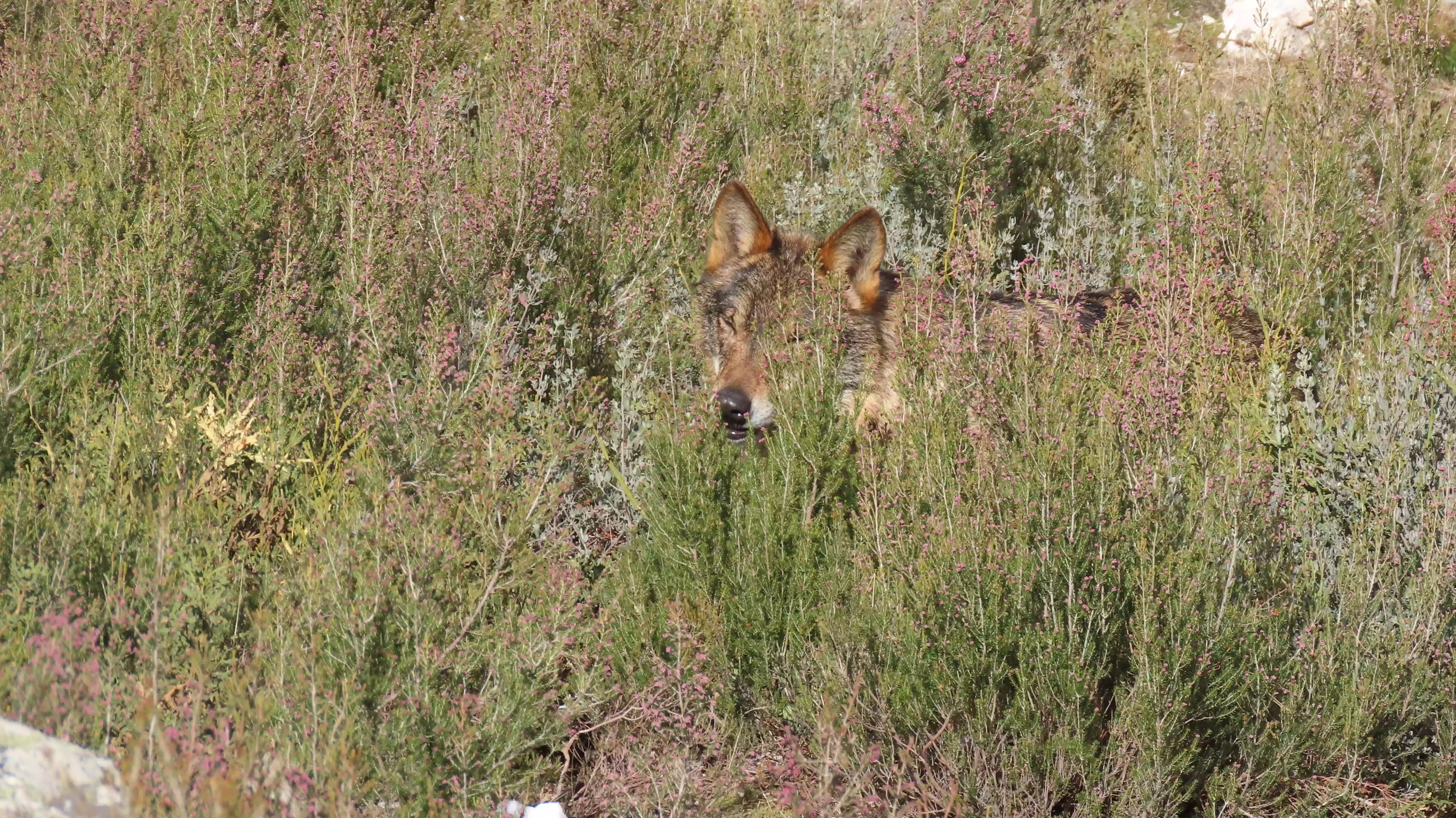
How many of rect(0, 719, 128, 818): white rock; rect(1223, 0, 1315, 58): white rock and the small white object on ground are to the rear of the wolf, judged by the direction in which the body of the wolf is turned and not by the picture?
1

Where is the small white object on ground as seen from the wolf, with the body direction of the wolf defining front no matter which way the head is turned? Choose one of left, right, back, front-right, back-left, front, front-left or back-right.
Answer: front-left

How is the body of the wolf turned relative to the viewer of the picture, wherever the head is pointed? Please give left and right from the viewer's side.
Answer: facing the viewer and to the left of the viewer

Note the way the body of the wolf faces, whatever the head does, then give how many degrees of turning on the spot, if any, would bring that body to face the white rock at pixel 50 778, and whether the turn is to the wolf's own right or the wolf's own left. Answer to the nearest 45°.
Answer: approximately 45° to the wolf's own left

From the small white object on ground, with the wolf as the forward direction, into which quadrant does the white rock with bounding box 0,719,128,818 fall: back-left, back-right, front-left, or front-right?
back-left

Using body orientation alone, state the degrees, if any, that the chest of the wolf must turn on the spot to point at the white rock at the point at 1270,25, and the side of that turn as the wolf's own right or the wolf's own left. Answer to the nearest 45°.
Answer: approximately 180°

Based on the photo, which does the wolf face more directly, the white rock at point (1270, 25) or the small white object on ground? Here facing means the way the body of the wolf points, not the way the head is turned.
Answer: the small white object on ground
